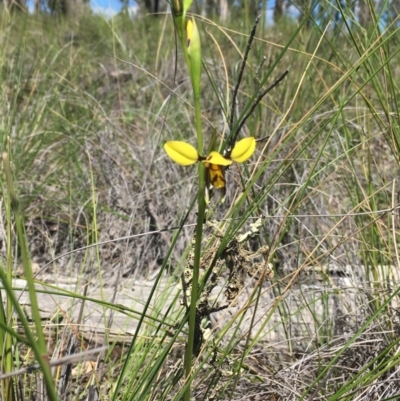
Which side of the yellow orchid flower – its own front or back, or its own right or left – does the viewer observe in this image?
front
